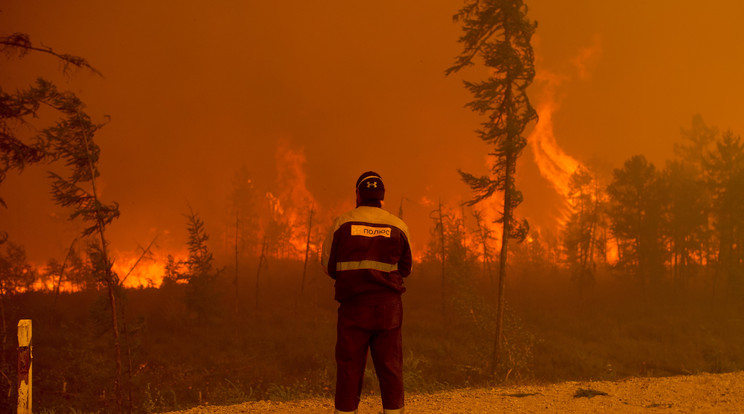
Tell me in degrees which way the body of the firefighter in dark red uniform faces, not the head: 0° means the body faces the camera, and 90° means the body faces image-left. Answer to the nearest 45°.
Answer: approximately 180°

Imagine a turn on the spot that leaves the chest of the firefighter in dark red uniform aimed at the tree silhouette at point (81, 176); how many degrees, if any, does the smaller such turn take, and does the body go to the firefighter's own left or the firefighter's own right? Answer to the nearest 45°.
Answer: approximately 45° to the firefighter's own left

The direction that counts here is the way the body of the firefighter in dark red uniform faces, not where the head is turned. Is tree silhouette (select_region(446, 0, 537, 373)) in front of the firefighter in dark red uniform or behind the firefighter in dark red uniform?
in front

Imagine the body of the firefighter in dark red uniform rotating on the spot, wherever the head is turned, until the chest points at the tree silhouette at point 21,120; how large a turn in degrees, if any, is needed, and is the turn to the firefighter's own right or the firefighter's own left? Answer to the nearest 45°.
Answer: approximately 45° to the firefighter's own left

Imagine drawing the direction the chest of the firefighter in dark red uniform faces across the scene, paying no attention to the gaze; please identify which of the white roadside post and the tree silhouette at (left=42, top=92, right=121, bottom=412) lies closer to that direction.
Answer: the tree silhouette

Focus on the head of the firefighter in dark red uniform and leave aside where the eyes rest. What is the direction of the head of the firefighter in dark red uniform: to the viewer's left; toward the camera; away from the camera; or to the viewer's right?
away from the camera

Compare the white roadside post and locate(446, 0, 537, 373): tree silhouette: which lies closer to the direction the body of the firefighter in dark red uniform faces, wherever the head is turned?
the tree silhouette

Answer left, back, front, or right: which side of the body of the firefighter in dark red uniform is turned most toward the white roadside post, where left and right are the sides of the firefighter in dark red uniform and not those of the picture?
left

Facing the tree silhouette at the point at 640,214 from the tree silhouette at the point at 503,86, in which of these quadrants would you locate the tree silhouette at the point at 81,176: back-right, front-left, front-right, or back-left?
back-left
